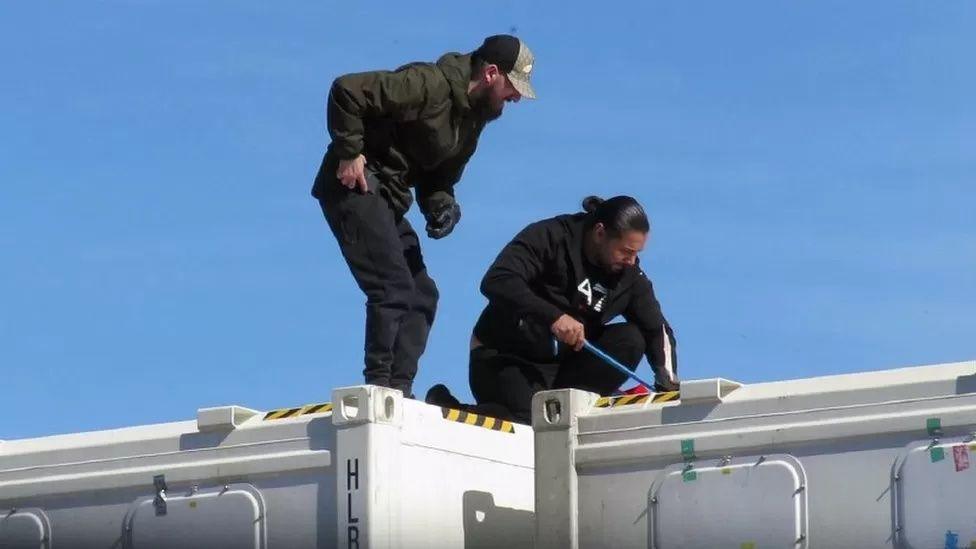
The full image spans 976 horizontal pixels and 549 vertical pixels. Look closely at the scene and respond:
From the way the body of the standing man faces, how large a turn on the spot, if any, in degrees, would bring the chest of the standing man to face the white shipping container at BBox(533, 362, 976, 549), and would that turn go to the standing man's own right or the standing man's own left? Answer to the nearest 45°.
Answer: approximately 45° to the standing man's own right

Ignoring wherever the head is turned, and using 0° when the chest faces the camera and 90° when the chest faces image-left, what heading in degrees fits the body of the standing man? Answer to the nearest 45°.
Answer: approximately 270°

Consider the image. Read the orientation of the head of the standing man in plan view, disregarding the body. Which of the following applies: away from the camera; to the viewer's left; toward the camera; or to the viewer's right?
to the viewer's right
